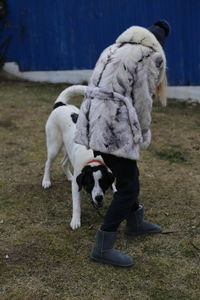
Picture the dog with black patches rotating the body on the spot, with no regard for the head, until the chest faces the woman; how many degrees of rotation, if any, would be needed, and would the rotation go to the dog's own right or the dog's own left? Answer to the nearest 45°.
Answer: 0° — it already faces them

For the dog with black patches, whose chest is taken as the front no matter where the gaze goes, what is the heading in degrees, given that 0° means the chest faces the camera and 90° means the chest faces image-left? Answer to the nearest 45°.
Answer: approximately 315°
